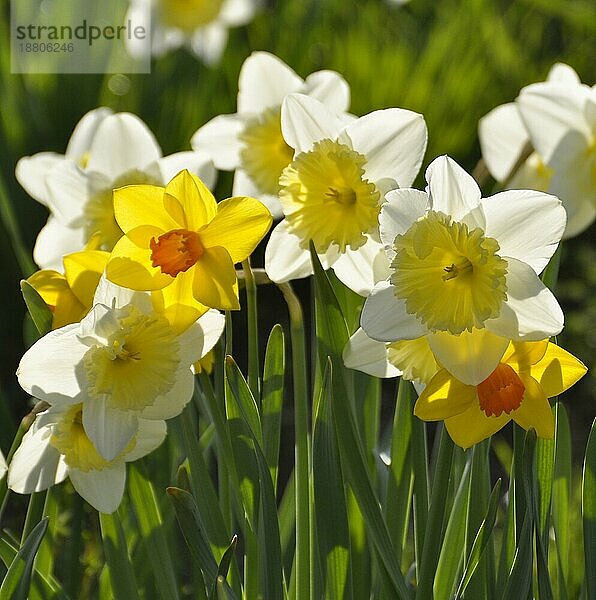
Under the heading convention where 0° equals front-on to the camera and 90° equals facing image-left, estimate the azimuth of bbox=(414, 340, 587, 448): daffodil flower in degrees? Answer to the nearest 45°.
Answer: approximately 0°

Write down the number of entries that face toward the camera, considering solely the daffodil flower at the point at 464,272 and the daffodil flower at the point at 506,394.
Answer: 2

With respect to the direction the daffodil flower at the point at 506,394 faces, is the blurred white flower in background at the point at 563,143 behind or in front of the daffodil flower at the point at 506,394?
behind

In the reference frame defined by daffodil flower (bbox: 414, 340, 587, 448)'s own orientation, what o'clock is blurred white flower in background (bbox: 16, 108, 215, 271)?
The blurred white flower in background is roughly at 4 o'clock from the daffodil flower.

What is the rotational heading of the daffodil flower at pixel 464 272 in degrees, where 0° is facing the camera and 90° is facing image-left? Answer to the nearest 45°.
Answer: approximately 0°
